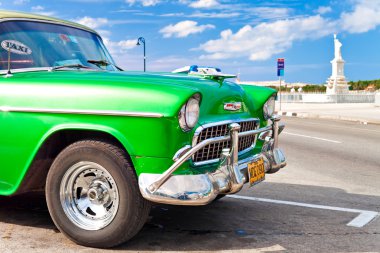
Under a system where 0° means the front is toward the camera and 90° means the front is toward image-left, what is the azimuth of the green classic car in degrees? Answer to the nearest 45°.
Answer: approximately 315°
